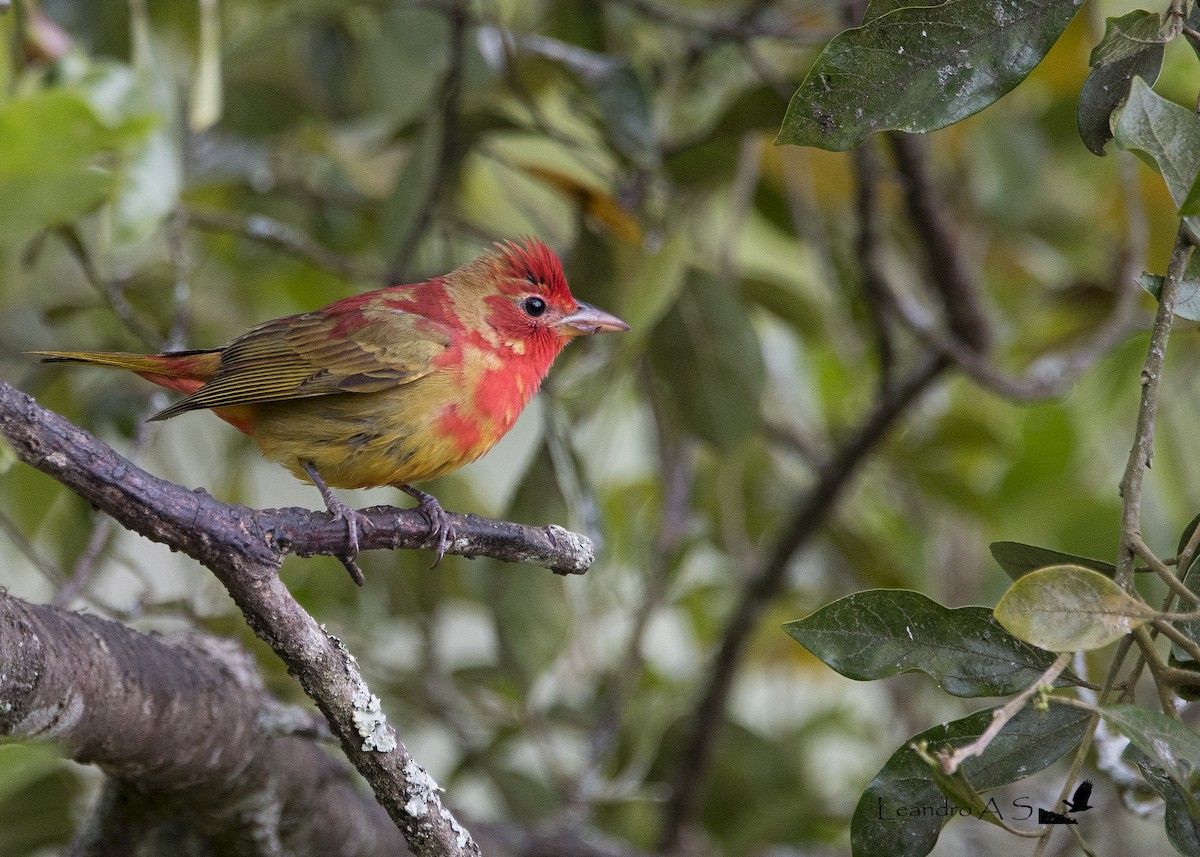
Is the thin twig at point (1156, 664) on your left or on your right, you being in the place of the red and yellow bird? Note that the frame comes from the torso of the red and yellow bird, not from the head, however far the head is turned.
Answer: on your right

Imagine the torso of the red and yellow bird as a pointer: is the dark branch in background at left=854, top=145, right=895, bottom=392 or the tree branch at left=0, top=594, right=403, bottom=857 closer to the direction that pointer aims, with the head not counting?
the dark branch in background

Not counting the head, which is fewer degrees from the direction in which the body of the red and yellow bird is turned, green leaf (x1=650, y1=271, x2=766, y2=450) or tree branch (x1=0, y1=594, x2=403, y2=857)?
the green leaf

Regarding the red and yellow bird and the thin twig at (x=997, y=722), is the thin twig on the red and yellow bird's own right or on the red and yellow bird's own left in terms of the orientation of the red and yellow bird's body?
on the red and yellow bird's own right

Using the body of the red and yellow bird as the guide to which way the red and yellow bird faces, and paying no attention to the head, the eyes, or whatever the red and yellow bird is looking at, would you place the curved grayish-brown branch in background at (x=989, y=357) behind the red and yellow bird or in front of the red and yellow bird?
in front

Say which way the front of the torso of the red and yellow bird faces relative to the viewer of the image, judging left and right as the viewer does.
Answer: facing to the right of the viewer

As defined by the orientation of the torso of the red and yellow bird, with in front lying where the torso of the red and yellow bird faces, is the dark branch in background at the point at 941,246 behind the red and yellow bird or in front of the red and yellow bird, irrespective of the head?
in front
